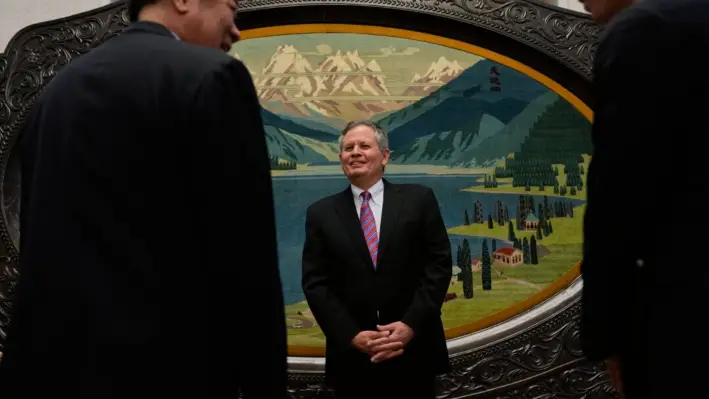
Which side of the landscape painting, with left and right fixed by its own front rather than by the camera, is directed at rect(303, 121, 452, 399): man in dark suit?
front

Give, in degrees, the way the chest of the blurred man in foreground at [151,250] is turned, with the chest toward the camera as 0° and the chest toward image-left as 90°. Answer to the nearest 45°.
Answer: approximately 225°

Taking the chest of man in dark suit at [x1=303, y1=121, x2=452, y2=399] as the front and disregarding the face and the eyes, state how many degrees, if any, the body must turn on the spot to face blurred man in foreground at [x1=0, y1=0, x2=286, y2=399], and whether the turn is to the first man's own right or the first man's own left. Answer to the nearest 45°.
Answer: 0° — they already face them

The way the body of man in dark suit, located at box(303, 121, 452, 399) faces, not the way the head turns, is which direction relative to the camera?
toward the camera

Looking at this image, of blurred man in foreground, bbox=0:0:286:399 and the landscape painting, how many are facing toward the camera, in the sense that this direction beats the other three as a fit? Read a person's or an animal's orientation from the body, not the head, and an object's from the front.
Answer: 1

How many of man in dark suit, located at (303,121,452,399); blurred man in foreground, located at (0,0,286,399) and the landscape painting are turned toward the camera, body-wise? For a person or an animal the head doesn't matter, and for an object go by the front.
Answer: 2

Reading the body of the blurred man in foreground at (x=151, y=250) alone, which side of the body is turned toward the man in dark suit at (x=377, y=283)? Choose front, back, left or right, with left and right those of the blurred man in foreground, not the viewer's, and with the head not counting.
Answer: front

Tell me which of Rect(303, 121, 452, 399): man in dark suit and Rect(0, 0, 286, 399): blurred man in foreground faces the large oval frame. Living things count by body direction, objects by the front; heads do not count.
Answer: the blurred man in foreground

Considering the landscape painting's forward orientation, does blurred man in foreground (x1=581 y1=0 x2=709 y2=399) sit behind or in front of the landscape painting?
in front

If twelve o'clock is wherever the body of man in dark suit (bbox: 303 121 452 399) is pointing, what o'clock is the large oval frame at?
The large oval frame is roughly at 7 o'clock from the man in dark suit.

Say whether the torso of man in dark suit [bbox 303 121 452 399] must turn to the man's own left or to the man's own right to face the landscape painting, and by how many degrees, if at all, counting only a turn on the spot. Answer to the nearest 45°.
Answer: approximately 180°

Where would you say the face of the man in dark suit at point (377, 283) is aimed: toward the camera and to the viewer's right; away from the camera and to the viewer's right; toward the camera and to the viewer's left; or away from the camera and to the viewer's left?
toward the camera and to the viewer's left

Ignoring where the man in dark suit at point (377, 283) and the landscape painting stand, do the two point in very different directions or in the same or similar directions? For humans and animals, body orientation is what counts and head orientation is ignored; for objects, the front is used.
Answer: same or similar directions

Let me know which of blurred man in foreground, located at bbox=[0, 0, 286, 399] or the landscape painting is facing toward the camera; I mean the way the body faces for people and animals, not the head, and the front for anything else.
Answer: the landscape painting

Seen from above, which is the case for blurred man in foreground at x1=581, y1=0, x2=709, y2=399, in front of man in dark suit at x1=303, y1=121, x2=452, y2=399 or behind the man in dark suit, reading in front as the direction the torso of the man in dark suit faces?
in front

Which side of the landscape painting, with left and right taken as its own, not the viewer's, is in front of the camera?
front

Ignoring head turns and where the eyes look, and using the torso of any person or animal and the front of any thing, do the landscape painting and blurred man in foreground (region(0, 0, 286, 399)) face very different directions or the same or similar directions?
very different directions
